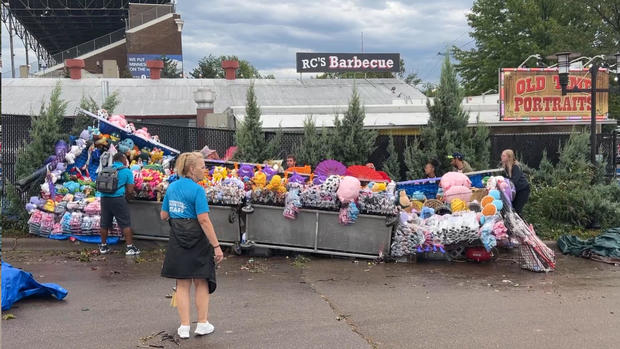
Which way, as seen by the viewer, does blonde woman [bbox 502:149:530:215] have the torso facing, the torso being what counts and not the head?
to the viewer's left

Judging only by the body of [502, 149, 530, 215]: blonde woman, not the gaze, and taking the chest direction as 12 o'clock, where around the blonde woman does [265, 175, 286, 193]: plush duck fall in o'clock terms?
The plush duck is roughly at 11 o'clock from the blonde woman.

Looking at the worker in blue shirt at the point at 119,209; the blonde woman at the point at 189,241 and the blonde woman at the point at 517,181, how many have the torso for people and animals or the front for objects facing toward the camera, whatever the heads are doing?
0

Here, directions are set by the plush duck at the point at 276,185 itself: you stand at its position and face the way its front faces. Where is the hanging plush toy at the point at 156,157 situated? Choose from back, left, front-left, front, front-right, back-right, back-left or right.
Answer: back-right

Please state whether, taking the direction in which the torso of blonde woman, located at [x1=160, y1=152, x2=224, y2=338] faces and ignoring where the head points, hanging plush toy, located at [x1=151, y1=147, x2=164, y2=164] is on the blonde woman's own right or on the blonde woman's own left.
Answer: on the blonde woman's own left

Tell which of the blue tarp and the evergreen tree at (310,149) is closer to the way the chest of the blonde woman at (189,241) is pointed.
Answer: the evergreen tree

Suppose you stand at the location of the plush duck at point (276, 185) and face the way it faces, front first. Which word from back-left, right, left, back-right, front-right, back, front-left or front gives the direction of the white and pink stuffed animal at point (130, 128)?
back-right

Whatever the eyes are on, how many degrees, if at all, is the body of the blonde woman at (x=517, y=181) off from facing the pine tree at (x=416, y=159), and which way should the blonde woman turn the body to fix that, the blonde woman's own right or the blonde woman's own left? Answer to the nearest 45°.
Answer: approximately 45° to the blonde woman's own right

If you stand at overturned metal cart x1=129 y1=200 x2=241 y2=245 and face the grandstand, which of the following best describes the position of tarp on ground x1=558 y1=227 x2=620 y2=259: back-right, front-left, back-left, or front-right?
back-right

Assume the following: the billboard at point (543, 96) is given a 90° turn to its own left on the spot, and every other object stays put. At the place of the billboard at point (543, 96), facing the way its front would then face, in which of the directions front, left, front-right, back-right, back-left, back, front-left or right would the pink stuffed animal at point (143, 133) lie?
back-right

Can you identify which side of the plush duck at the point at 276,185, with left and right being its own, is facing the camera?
front
